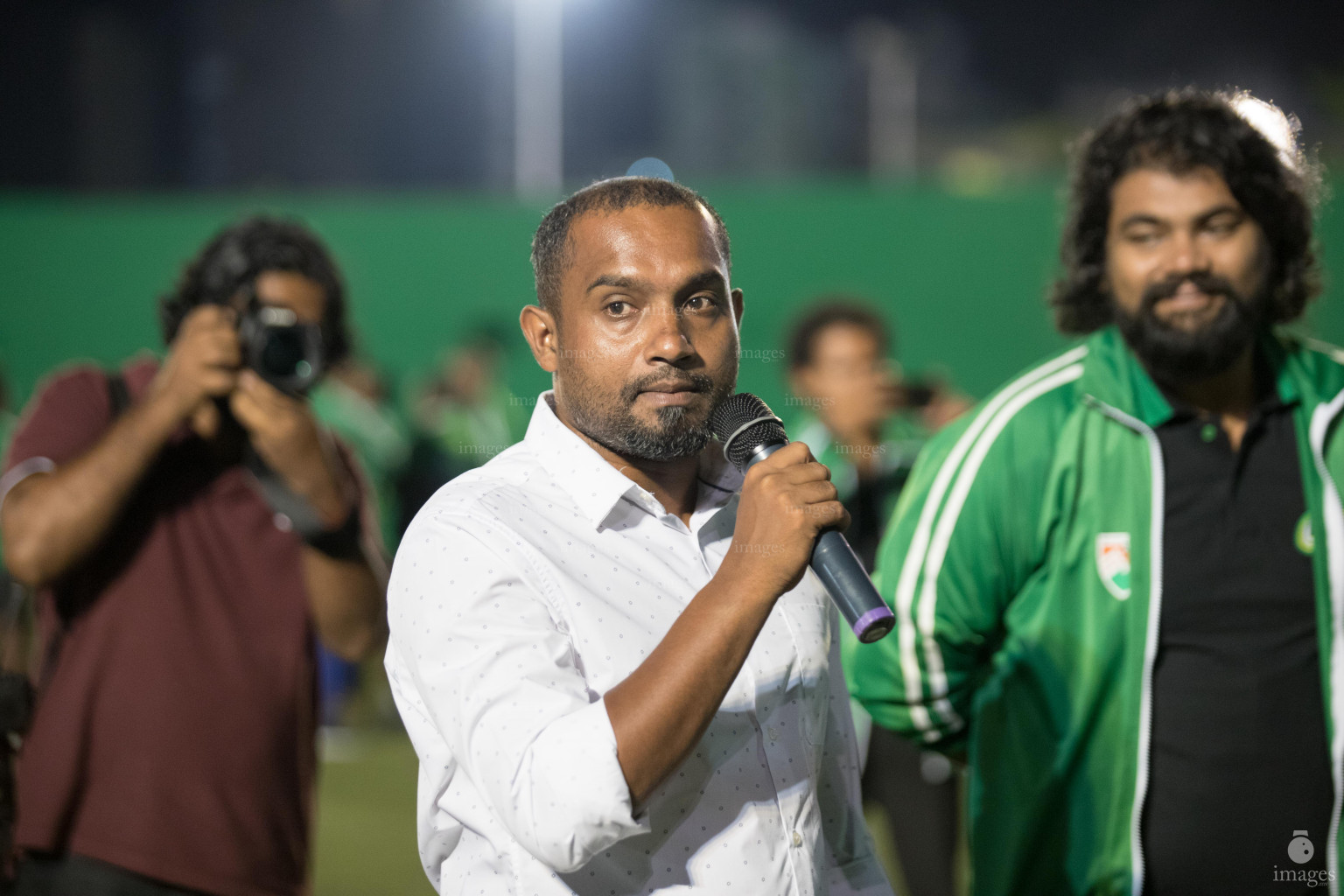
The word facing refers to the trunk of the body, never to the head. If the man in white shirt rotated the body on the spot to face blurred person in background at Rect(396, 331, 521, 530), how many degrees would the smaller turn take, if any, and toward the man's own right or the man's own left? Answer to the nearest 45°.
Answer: approximately 135° to the man's own left

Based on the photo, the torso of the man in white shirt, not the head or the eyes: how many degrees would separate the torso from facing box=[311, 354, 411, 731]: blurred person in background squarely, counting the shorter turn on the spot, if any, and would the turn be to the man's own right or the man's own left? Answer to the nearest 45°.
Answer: approximately 135° to the man's own left

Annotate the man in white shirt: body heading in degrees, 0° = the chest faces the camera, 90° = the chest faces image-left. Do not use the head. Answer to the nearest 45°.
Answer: approximately 315°

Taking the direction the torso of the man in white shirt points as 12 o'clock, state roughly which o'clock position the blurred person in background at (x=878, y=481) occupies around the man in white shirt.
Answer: The blurred person in background is roughly at 8 o'clock from the man in white shirt.

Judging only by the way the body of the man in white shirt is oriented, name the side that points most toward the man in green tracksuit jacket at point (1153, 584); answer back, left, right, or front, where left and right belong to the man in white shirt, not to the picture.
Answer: left

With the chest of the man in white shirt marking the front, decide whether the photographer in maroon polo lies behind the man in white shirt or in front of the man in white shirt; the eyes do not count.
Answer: behind

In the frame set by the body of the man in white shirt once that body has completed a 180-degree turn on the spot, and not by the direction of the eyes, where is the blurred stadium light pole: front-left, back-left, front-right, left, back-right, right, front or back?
front-right
